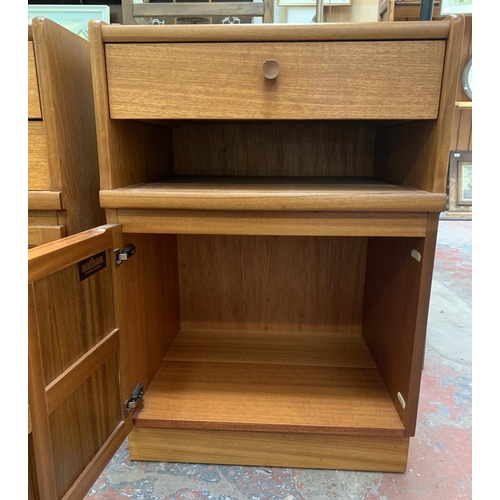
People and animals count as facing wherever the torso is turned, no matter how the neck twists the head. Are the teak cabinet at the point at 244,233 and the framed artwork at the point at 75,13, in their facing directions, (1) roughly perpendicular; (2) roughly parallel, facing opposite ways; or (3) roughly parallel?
roughly parallel

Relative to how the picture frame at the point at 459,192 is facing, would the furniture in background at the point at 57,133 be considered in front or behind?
in front

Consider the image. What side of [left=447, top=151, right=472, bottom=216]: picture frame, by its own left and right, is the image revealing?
front

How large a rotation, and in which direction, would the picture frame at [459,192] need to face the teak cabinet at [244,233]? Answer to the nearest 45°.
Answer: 0° — it already faces it

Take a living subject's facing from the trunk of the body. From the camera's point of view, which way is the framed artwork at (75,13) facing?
toward the camera

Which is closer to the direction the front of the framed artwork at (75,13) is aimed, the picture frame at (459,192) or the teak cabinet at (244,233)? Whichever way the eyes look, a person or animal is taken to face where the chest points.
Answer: the teak cabinet

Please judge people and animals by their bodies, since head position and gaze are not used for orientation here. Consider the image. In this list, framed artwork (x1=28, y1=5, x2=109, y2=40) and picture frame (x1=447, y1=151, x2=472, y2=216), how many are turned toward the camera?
2

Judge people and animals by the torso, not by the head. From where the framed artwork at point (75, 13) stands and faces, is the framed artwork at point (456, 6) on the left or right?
on its left

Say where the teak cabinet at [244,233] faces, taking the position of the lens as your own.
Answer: facing the viewer

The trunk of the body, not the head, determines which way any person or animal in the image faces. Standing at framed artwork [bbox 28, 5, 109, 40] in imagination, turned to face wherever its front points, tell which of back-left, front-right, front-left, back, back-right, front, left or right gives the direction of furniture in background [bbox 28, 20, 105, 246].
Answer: front

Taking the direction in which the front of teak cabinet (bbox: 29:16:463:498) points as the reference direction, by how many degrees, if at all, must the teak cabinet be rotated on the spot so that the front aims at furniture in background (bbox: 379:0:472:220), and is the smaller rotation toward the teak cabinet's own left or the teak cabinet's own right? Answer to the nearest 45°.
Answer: approximately 135° to the teak cabinet's own left

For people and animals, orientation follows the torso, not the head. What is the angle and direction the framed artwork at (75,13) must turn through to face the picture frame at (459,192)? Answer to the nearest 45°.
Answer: approximately 90° to its left

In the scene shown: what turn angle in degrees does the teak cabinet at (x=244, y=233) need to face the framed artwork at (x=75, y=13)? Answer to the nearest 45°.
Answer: approximately 135° to its right
